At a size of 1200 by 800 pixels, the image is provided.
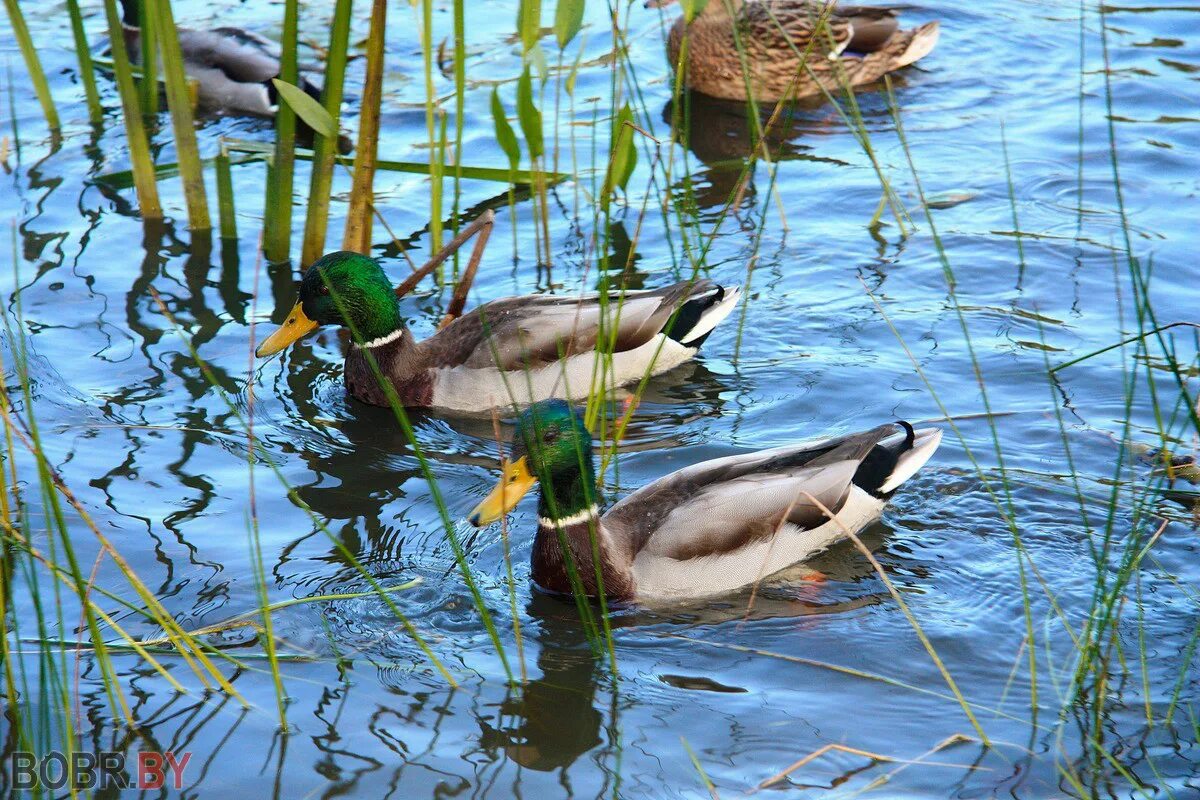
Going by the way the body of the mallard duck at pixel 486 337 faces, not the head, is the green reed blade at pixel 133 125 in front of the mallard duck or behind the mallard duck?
in front

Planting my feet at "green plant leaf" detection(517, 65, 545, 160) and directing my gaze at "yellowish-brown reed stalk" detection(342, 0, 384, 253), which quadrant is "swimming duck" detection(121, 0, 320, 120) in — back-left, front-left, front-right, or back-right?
front-right

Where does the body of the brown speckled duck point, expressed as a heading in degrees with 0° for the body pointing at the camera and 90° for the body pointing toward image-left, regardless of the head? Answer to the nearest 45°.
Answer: approximately 90°

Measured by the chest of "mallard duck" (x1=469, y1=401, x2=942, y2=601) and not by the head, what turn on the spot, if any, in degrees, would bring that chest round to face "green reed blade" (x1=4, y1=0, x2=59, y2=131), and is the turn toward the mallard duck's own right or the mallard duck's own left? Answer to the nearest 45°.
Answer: approximately 90° to the mallard duck's own right

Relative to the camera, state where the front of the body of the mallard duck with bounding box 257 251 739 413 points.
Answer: to the viewer's left

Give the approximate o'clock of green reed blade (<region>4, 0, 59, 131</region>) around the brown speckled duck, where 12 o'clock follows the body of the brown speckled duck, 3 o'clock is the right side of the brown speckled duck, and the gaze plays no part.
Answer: The green reed blade is roughly at 11 o'clock from the brown speckled duck.

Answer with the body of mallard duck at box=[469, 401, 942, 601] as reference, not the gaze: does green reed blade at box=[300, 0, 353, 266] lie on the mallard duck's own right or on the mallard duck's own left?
on the mallard duck's own right

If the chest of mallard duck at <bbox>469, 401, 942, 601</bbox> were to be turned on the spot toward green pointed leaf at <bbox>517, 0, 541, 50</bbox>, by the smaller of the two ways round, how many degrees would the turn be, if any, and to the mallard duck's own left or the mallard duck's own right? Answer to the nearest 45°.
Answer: approximately 90° to the mallard duck's own right

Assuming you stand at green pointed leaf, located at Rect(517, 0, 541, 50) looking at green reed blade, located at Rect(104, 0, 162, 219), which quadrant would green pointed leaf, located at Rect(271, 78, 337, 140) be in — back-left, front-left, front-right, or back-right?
front-left
